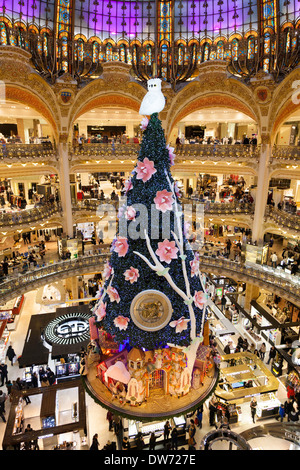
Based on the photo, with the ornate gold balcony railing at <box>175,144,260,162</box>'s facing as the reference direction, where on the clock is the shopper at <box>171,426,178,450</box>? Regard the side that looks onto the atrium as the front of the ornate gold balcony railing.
The shopper is roughly at 12 o'clock from the ornate gold balcony railing.

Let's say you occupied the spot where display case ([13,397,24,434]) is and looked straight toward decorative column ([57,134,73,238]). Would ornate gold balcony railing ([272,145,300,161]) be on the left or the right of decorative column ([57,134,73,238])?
right

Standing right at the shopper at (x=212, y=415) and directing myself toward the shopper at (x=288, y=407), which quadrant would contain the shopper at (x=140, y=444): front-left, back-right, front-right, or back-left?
back-right

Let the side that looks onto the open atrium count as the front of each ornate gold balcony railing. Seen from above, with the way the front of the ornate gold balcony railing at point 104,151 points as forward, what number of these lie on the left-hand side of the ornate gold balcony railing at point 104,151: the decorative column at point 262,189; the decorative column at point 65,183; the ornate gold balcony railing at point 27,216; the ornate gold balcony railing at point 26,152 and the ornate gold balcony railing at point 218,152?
2

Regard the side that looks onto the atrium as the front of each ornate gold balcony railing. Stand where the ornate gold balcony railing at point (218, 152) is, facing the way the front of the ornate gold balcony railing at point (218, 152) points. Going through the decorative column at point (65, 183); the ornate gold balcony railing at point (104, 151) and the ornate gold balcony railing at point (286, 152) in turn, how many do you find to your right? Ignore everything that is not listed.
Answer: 2

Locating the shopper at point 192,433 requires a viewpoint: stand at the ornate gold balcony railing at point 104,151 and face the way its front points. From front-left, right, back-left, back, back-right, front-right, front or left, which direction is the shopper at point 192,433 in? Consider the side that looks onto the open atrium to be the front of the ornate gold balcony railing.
front

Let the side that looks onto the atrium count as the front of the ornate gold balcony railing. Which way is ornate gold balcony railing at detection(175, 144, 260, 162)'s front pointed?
toward the camera

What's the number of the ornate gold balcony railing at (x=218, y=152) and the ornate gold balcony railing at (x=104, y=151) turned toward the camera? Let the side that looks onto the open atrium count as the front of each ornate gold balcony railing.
2

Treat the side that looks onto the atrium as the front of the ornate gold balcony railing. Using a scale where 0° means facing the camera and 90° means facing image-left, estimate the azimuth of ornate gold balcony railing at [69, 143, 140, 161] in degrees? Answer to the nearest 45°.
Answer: approximately 0°

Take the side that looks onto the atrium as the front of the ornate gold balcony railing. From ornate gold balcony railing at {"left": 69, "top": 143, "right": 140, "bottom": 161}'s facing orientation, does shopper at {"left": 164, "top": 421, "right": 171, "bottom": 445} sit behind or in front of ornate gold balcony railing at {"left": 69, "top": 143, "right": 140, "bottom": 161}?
in front

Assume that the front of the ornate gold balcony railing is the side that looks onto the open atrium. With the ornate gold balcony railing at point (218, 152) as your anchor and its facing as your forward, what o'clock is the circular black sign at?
The circular black sign is roughly at 1 o'clock from the ornate gold balcony railing.

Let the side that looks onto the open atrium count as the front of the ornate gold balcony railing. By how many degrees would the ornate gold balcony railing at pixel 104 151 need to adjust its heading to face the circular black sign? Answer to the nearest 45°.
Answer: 0° — it already faces it

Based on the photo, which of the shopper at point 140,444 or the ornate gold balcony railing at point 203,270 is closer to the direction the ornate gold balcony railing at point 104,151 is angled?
the shopper

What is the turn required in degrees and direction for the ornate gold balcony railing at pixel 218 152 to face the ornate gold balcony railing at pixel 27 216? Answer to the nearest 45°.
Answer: approximately 45° to its right
